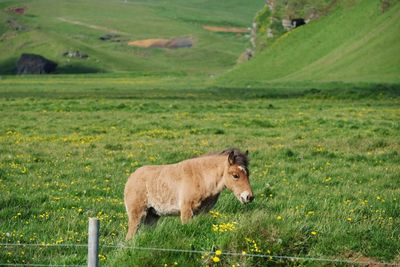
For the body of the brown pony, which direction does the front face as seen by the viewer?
to the viewer's right
